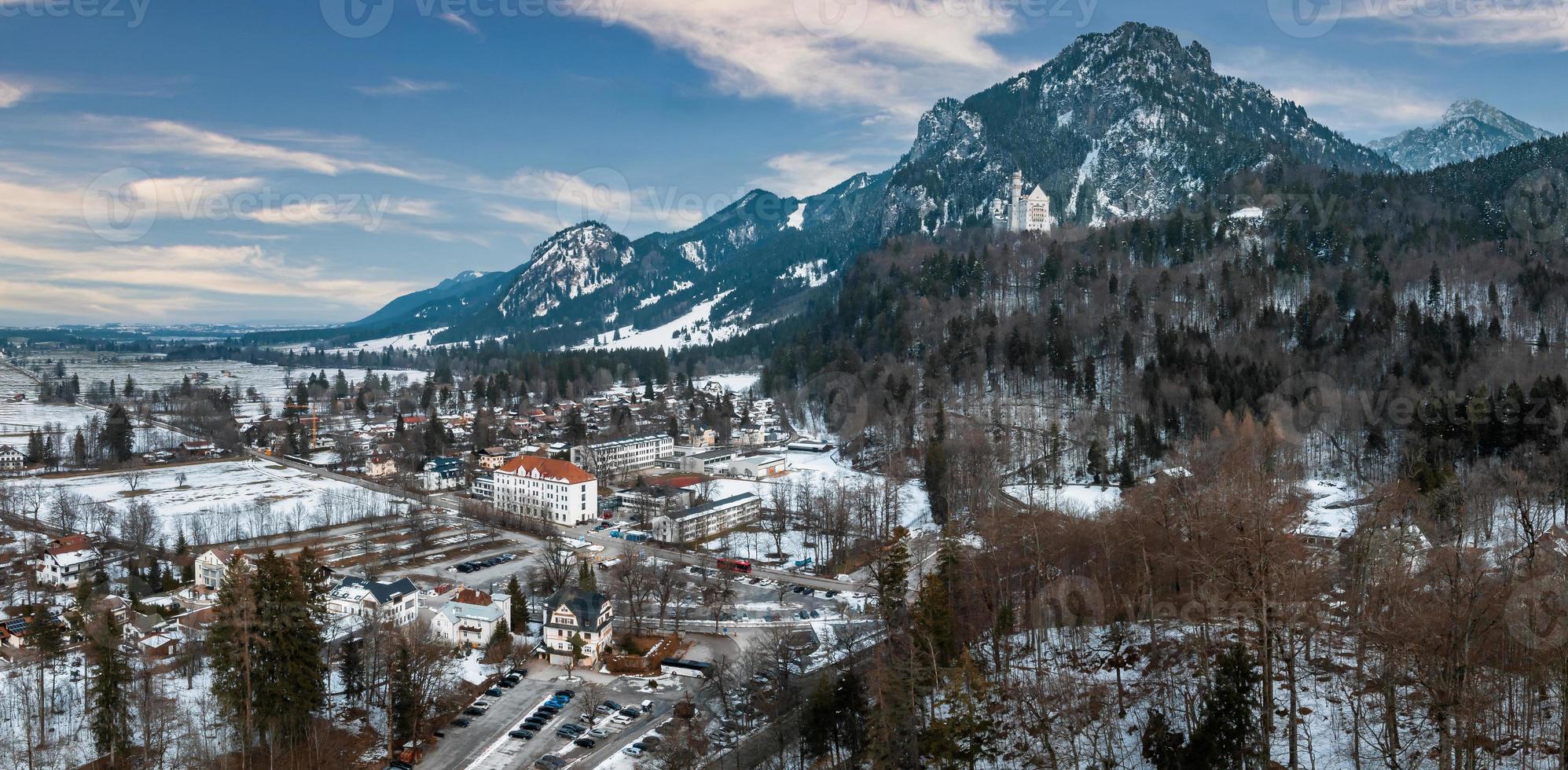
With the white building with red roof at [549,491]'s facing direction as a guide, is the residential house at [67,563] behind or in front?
in front

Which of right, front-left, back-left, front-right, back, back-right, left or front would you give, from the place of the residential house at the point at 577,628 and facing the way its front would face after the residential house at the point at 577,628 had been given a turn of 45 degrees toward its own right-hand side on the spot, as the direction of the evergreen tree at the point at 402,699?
front

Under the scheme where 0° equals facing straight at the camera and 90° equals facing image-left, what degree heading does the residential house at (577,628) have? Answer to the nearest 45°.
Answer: approximately 0°

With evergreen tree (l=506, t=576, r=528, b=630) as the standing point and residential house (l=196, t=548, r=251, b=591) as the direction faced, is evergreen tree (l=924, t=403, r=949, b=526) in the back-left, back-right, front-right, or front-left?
back-right

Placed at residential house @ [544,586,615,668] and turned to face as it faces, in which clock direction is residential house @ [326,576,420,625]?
residential house @ [326,576,420,625] is roughly at 4 o'clock from residential house @ [544,586,615,668].

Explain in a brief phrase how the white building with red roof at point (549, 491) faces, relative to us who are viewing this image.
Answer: facing the viewer and to the left of the viewer

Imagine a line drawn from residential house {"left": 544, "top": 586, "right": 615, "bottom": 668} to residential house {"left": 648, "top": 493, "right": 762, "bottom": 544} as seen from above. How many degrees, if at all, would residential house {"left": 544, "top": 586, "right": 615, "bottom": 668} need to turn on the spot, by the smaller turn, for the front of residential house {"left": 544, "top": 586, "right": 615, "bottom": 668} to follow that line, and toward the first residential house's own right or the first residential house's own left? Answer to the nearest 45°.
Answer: approximately 180°

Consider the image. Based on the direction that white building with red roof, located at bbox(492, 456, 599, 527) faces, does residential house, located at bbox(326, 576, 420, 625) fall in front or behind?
in front

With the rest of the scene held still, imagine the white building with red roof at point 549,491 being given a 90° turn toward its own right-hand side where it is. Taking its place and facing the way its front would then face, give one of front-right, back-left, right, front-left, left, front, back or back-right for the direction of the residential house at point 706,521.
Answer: back

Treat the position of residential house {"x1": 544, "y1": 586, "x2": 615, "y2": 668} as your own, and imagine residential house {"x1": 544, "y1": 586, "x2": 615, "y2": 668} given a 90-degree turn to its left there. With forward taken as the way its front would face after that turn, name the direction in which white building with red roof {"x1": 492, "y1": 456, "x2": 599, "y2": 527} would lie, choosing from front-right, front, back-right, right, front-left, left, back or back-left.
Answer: left

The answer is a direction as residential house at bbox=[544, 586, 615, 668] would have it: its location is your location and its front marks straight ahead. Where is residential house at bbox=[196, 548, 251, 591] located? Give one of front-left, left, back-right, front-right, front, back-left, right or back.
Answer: back-right

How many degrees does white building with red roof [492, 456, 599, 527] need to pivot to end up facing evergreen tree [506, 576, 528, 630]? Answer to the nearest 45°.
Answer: approximately 45° to its left
